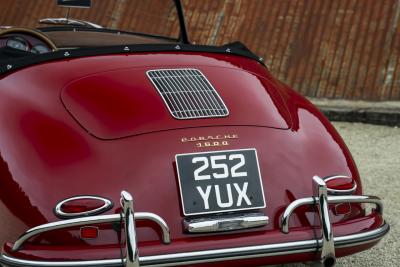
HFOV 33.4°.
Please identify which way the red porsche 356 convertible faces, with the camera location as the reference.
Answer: facing away from the viewer and to the left of the viewer
